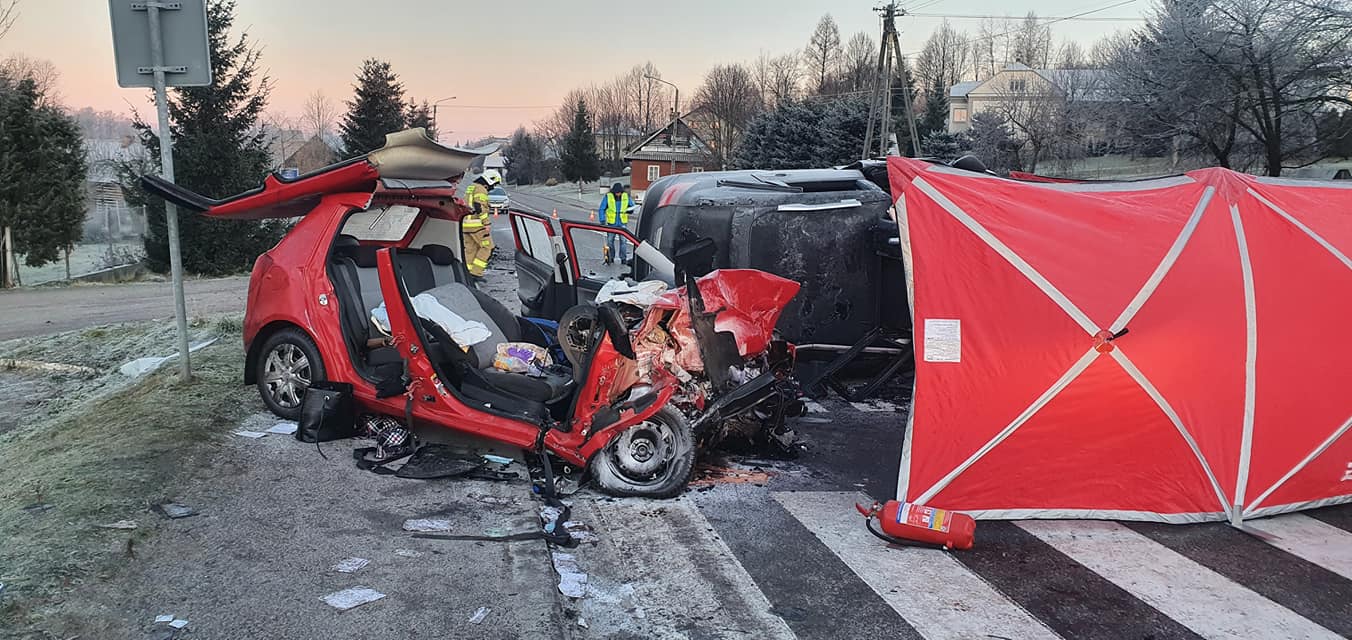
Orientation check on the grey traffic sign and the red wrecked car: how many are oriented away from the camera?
1

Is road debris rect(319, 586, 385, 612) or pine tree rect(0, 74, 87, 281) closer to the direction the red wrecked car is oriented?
the road debris

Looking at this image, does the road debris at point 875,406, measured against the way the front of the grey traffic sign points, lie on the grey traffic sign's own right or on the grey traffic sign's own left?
on the grey traffic sign's own right

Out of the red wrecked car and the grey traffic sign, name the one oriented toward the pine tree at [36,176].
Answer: the grey traffic sign

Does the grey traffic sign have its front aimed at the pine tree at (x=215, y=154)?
yes

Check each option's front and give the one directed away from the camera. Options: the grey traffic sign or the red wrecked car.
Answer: the grey traffic sign

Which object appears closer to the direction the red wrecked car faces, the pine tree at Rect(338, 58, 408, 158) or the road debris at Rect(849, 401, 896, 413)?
the road debris

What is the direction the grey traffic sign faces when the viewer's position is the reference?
facing away from the viewer

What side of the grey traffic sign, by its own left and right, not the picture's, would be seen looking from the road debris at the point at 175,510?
back

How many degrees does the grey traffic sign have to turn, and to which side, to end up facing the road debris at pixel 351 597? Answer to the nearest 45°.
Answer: approximately 180°

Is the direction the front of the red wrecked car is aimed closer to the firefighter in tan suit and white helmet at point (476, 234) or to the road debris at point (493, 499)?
the road debris

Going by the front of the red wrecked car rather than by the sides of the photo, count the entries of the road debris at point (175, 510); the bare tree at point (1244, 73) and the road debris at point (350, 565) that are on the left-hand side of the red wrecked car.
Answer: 1

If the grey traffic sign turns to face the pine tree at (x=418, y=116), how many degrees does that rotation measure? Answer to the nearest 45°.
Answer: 0° — it already faces it

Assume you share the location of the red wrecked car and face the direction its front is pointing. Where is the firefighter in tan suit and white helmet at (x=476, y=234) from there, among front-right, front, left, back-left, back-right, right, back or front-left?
back-left

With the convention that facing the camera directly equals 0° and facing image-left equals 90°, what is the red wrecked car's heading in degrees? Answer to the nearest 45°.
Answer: approximately 315°
